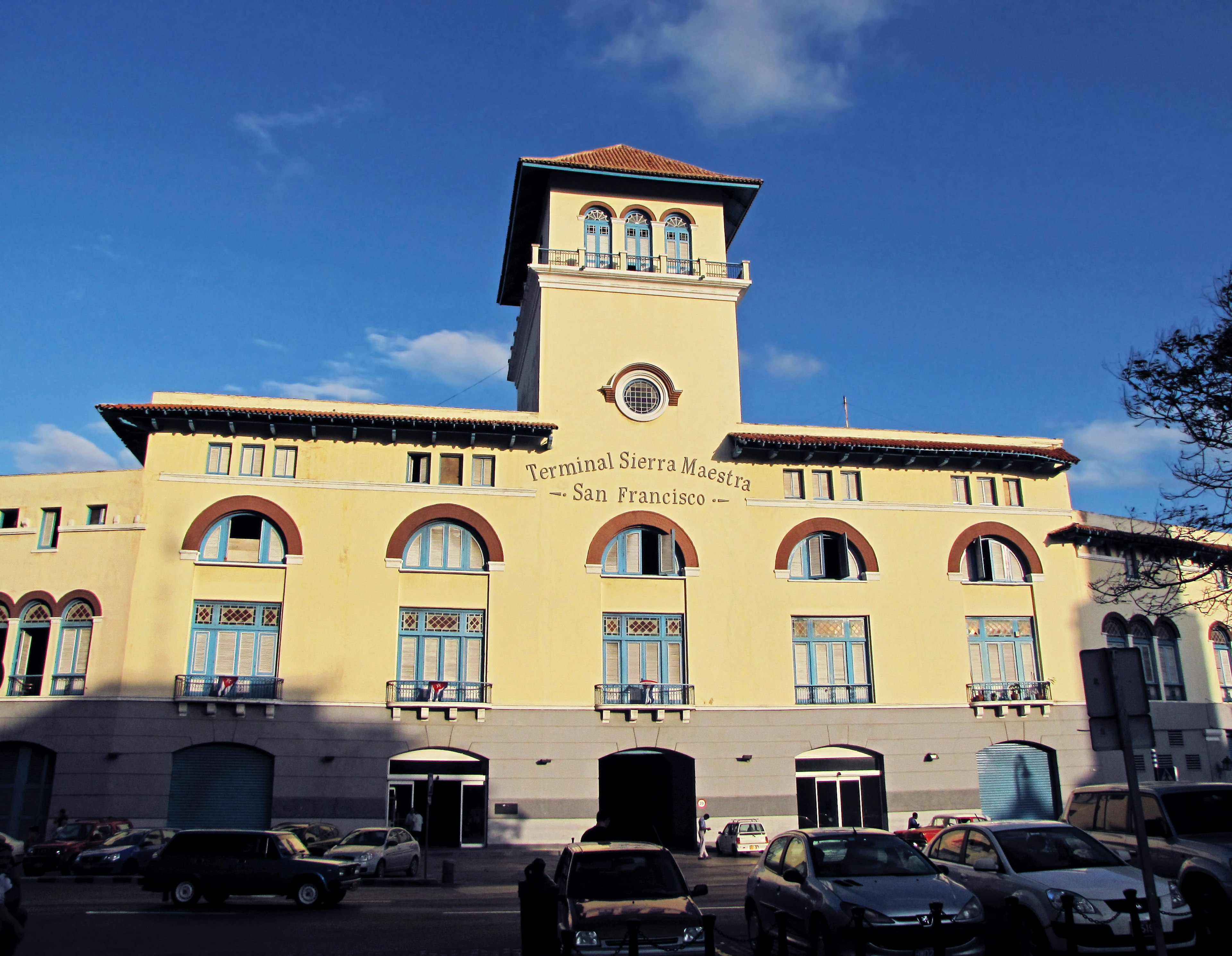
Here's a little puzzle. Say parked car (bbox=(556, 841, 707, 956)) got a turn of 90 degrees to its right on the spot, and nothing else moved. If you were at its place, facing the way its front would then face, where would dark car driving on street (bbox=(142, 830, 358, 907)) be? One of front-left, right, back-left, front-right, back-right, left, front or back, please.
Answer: front-right

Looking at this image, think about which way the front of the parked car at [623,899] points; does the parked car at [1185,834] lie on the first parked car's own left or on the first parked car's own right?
on the first parked car's own left

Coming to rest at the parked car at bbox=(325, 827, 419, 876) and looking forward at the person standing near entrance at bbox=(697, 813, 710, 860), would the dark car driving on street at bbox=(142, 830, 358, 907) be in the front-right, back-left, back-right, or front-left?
back-right

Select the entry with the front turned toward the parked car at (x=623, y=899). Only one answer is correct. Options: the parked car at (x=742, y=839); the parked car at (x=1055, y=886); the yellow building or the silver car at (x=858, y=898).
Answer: the yellow building

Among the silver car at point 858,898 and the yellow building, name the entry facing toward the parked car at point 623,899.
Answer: the yellow building

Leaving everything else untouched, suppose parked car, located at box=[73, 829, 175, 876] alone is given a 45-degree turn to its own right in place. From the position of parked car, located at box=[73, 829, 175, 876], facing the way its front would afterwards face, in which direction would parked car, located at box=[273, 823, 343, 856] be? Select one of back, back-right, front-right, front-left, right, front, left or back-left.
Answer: back

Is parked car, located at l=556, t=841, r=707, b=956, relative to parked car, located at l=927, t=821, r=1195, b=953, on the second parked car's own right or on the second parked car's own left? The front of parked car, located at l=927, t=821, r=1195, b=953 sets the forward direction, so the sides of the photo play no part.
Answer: on the second parked car's own right

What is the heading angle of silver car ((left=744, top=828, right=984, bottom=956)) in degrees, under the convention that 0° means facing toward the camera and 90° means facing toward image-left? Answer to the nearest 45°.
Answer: approximately 315°
